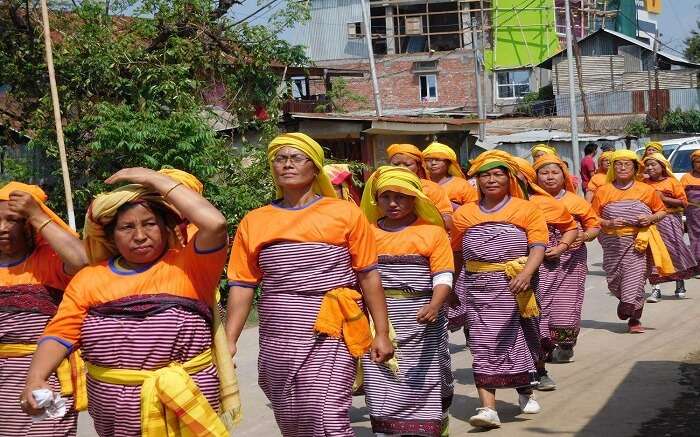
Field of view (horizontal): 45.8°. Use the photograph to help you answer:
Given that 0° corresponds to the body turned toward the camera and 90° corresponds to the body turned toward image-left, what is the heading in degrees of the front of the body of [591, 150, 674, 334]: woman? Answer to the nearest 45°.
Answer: approximately 0°

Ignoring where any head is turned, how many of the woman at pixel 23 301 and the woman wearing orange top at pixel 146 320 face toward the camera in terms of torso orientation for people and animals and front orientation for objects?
2

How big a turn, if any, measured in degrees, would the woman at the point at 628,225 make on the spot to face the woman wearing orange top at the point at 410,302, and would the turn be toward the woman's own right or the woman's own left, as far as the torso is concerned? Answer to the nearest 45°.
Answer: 0° — they already face them

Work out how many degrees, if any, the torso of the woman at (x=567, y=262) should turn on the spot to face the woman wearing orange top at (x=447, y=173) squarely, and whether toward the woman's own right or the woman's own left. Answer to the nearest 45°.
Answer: approximately 45° to the woman's own right
